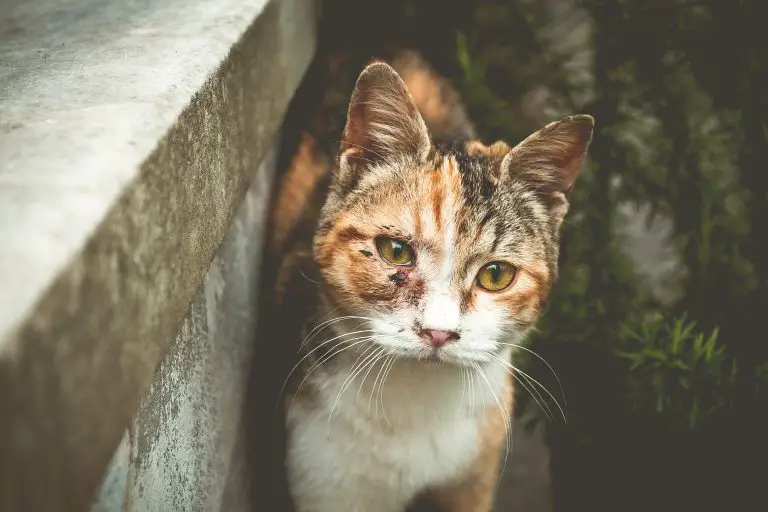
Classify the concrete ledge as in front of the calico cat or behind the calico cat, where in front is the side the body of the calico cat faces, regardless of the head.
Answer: in front

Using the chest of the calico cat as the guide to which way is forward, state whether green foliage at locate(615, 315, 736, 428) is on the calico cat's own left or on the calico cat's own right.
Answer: on the calico cat's own left

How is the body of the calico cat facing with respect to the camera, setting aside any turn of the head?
toward the camera
